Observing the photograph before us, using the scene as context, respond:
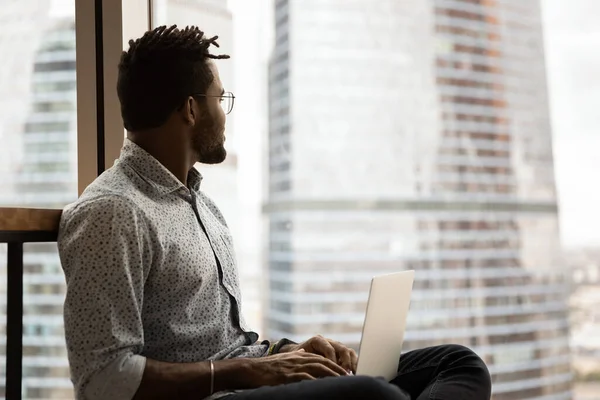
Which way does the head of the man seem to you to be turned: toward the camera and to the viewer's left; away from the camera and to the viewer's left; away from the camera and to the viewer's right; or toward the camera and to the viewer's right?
away from the camera and to the viewer's right

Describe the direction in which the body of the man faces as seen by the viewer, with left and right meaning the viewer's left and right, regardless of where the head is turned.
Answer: facing to the right of the viewer

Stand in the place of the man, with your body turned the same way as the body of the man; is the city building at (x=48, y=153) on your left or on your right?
on your left

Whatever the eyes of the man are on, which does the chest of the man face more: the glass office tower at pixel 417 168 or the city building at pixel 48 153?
the glass office tower

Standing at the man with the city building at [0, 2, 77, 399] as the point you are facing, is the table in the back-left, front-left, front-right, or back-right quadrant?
front-left

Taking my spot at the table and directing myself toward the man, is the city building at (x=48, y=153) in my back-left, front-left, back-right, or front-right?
back-left

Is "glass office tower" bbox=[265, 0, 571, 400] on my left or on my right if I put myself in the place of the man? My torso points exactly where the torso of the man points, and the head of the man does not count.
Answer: on my left
